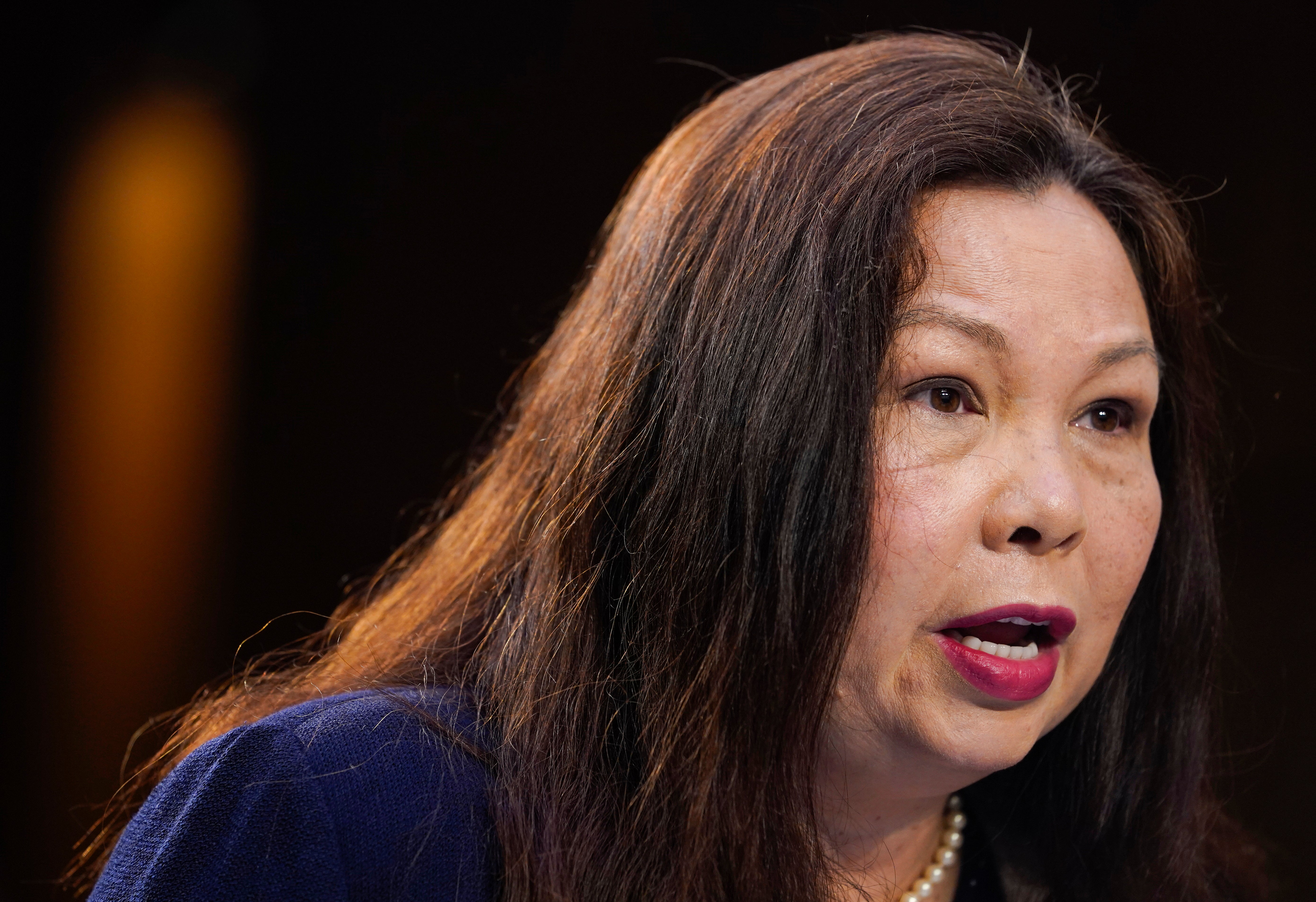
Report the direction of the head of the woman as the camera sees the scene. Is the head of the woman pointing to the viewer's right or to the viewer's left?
to the viewer's right
